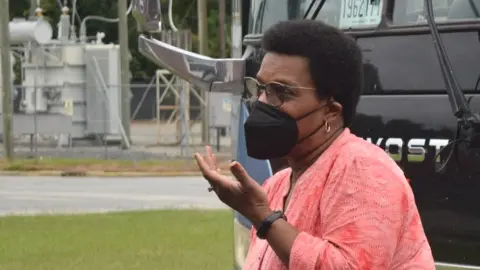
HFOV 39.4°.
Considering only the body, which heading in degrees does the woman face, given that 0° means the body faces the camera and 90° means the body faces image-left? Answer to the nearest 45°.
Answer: approximately 45°

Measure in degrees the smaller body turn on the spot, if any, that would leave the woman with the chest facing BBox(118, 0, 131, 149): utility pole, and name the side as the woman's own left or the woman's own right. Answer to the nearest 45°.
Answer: approximately 135° to the woman's own right

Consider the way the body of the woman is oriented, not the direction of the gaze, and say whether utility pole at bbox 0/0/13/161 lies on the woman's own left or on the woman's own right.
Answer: on the woman's own right

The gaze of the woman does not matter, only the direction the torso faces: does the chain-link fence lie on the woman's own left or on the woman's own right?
on the woman's own right
